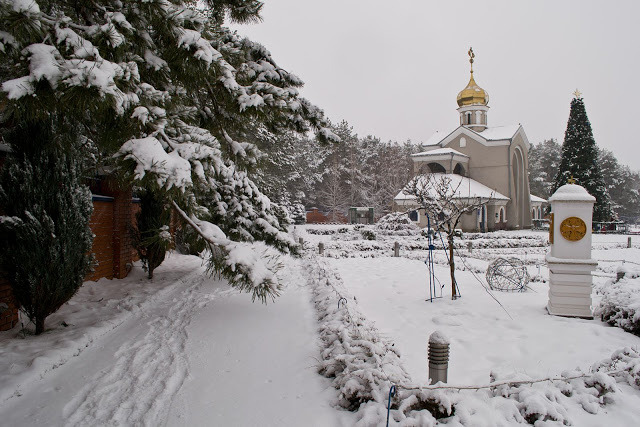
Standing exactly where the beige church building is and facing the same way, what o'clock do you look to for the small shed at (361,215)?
The small shed is roughly at 2 o'clock from the beige church building.

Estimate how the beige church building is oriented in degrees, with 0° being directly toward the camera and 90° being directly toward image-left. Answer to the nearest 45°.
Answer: approximately 45°

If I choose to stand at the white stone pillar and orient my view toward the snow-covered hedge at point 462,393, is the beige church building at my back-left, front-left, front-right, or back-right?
back-right

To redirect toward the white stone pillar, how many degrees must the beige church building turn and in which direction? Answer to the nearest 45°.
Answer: approximately 45° to its left

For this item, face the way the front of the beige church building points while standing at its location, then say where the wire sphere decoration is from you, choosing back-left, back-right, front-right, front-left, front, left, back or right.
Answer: front-left

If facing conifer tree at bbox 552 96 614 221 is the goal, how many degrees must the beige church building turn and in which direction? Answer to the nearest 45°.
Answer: approximately 135° to its left

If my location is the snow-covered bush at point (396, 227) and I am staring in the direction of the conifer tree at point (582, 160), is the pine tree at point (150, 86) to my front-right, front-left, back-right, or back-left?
back-right
